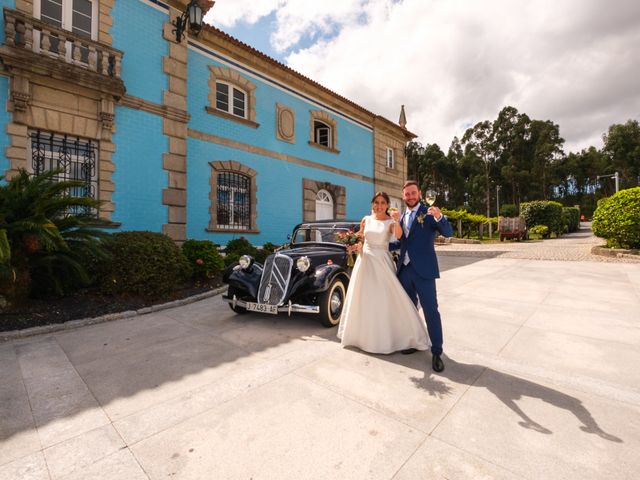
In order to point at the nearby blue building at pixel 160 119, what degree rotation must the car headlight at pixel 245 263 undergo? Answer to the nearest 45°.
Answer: approximately 90° to its right

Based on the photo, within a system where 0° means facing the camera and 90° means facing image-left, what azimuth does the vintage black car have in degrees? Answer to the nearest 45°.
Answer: approximately 45°

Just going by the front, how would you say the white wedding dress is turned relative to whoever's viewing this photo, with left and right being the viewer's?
facing the viewer

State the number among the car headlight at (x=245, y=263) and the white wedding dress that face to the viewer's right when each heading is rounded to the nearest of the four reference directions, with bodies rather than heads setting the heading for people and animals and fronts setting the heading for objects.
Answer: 0

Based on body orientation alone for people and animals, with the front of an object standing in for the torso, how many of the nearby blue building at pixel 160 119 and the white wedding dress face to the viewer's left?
0

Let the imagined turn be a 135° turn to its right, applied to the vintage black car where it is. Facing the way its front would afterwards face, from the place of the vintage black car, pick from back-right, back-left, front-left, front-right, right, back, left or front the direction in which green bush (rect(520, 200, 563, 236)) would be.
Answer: front-right

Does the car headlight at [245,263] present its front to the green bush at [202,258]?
no

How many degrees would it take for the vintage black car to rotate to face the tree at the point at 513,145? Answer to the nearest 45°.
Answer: approximately 180°

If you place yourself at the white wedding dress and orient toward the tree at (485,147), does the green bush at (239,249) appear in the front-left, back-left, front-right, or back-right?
front-left

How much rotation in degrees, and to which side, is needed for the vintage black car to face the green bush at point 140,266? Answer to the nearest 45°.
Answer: approximately 90° to its right

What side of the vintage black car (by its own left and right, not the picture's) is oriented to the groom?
left

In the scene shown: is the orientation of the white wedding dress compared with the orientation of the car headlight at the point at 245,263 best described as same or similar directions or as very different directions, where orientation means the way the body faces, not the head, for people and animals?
same or similar directions

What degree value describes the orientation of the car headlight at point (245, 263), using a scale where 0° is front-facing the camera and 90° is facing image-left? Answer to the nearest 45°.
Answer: approximately 45°

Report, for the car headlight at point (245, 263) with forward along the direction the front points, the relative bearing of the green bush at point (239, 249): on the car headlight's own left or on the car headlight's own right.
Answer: on the car headlight's own right

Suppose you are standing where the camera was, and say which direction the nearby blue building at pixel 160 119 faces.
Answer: facing the viewer and to the right of the viewer

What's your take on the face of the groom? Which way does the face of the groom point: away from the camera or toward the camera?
toward the camera

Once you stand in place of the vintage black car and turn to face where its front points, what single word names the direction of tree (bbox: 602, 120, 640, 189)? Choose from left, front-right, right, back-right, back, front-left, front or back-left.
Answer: back
